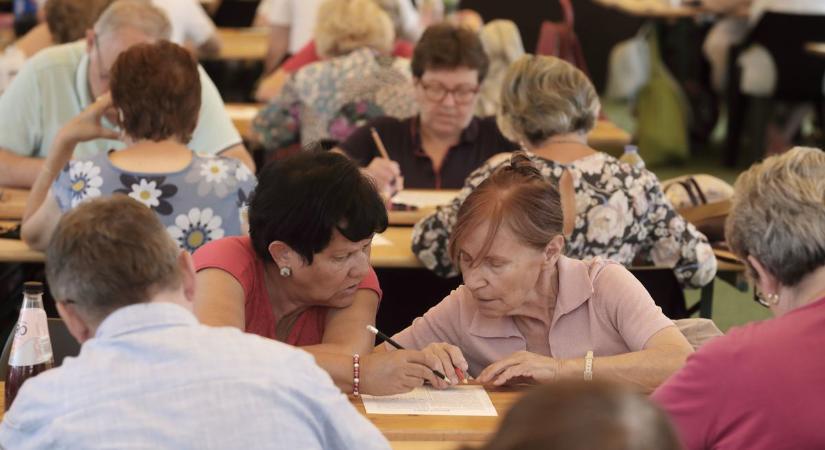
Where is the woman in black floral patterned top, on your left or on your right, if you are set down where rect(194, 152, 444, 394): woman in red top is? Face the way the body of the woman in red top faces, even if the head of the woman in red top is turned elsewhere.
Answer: on your left

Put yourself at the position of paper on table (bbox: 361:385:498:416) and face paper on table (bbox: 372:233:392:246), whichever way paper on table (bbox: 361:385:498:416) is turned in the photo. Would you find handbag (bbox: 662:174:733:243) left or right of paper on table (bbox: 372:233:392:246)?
right

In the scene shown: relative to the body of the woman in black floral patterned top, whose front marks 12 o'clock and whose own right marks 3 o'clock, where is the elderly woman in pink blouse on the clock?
The elderly woman in pink blouse is roughly at 6 o'clock from the woman in black floral patterned top.

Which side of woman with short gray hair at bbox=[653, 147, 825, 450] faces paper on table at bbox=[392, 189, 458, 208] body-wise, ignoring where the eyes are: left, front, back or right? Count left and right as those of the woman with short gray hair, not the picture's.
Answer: front

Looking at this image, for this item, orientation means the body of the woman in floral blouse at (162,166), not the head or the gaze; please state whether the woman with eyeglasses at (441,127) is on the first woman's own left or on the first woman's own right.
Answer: on the first woman's own right

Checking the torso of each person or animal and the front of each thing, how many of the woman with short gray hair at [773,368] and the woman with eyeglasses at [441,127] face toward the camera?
1

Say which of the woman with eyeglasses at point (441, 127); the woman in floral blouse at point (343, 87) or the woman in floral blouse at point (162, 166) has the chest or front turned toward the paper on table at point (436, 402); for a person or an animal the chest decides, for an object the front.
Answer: the woman with eyeglasses

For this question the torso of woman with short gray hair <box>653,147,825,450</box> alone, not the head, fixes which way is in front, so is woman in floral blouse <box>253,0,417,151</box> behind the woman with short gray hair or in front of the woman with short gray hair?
in front

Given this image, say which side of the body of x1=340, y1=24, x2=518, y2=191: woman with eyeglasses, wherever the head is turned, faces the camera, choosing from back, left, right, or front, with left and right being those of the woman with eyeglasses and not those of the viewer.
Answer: front

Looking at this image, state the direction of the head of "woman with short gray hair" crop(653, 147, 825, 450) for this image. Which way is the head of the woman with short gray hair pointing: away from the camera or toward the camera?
away from the camera

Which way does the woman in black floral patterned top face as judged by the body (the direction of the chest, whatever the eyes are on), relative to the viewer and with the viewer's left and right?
facing away from the viewer

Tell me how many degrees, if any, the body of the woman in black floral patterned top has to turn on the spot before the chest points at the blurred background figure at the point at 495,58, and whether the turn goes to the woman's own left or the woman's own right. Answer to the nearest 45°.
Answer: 0° — they already face them

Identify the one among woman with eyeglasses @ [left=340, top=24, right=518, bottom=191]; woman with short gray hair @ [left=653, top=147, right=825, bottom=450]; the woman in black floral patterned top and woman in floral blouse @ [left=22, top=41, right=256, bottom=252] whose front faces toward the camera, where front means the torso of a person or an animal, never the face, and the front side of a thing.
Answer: the woman with eyeglasses

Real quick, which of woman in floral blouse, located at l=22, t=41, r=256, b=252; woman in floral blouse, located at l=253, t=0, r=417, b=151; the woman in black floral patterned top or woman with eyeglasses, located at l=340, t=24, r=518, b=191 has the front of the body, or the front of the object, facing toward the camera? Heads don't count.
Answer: the woman with eyeglasses

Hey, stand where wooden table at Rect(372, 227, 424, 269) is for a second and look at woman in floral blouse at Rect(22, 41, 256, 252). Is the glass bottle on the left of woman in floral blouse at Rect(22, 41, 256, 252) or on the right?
left

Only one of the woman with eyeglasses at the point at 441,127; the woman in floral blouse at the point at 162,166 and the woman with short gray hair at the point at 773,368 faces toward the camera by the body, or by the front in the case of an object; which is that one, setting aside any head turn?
the woman with eyeglasses

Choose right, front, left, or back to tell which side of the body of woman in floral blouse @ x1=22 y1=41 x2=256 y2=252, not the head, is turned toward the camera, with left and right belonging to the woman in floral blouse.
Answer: back
